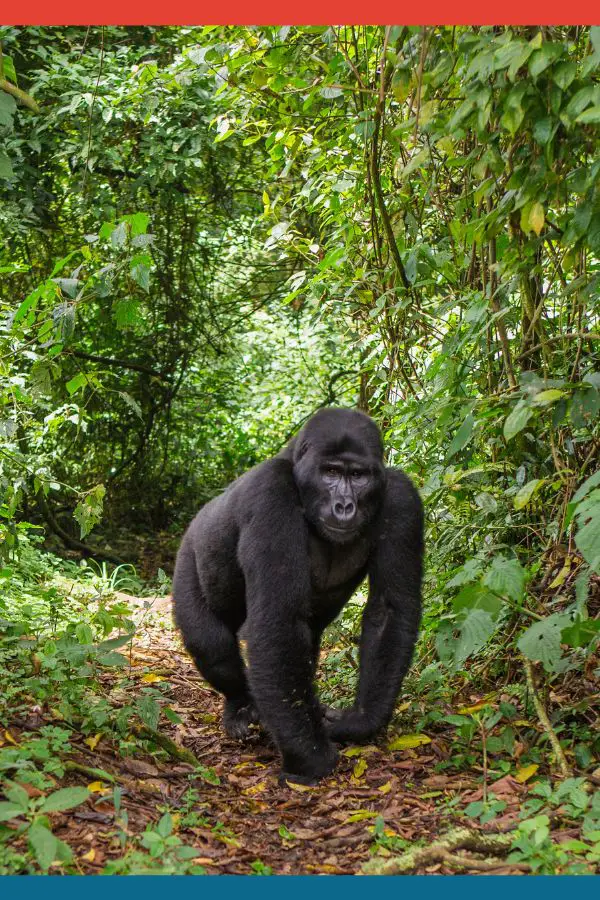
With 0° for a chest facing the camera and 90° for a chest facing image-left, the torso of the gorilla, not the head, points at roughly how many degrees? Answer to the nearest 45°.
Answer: approximately 315°

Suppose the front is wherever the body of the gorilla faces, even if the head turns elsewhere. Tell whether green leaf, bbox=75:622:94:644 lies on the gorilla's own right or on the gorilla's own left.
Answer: on the gorilla's own right

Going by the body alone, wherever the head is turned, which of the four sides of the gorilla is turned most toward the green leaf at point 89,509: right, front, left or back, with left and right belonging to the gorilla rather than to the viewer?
back
